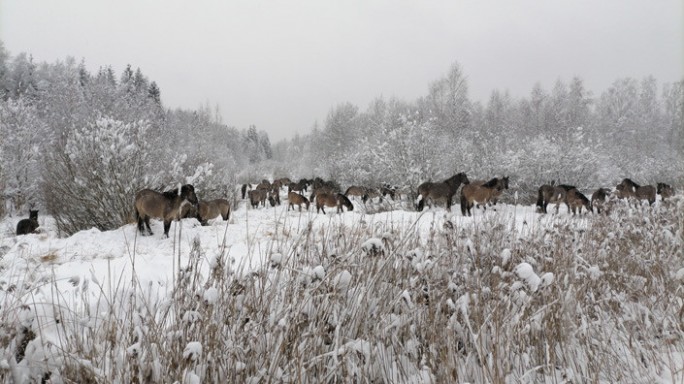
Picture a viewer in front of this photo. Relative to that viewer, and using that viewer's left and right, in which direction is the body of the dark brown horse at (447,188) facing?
facing to the right of the viewer

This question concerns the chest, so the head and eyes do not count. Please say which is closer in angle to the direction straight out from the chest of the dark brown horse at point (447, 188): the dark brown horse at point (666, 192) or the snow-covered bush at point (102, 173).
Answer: the dark brown horse

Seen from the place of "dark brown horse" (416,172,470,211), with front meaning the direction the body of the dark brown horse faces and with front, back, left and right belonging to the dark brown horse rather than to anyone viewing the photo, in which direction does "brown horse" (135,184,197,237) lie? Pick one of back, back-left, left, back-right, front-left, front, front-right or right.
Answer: back-right

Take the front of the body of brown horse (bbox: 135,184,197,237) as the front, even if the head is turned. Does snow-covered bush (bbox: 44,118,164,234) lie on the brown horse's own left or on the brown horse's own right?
on the brown horse's own left

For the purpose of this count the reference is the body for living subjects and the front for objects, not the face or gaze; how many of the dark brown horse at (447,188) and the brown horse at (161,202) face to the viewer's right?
2

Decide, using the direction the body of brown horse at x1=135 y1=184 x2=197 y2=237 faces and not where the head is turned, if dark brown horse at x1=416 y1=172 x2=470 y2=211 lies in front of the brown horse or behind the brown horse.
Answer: in front

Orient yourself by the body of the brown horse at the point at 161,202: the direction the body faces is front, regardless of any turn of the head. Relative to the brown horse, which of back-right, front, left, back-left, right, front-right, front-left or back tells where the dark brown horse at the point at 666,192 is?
front

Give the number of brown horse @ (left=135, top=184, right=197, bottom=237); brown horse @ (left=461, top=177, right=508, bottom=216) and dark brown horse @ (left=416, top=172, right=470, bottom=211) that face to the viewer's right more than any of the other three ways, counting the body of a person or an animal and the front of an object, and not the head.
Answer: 3

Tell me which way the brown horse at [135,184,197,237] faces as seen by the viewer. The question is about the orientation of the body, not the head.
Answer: to the viewer's right

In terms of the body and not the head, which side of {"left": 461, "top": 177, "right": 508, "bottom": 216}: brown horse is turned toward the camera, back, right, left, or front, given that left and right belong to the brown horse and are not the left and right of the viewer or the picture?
right

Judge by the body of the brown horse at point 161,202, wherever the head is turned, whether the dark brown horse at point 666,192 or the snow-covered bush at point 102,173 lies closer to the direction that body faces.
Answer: the dark brown horse

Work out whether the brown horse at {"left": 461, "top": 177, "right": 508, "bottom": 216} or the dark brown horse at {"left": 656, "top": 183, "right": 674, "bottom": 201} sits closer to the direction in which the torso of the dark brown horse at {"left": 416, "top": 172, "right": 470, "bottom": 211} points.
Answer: the dark brown horse

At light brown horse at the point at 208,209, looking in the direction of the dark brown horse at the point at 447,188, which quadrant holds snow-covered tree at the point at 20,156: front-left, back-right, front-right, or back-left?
back-left

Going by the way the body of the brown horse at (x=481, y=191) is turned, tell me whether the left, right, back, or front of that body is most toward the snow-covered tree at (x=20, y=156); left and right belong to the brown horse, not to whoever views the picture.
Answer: back

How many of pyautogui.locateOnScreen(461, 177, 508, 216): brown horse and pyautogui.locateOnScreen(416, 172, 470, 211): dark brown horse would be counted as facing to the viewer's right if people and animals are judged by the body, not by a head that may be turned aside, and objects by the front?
2

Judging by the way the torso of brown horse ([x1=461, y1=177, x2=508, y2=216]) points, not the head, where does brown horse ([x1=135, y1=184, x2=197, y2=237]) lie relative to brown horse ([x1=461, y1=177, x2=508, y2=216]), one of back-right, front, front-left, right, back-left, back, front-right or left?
back-right

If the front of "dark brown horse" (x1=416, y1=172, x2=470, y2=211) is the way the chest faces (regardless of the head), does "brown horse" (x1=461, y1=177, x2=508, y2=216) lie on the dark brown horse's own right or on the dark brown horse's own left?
on the dark brown horse's own right
